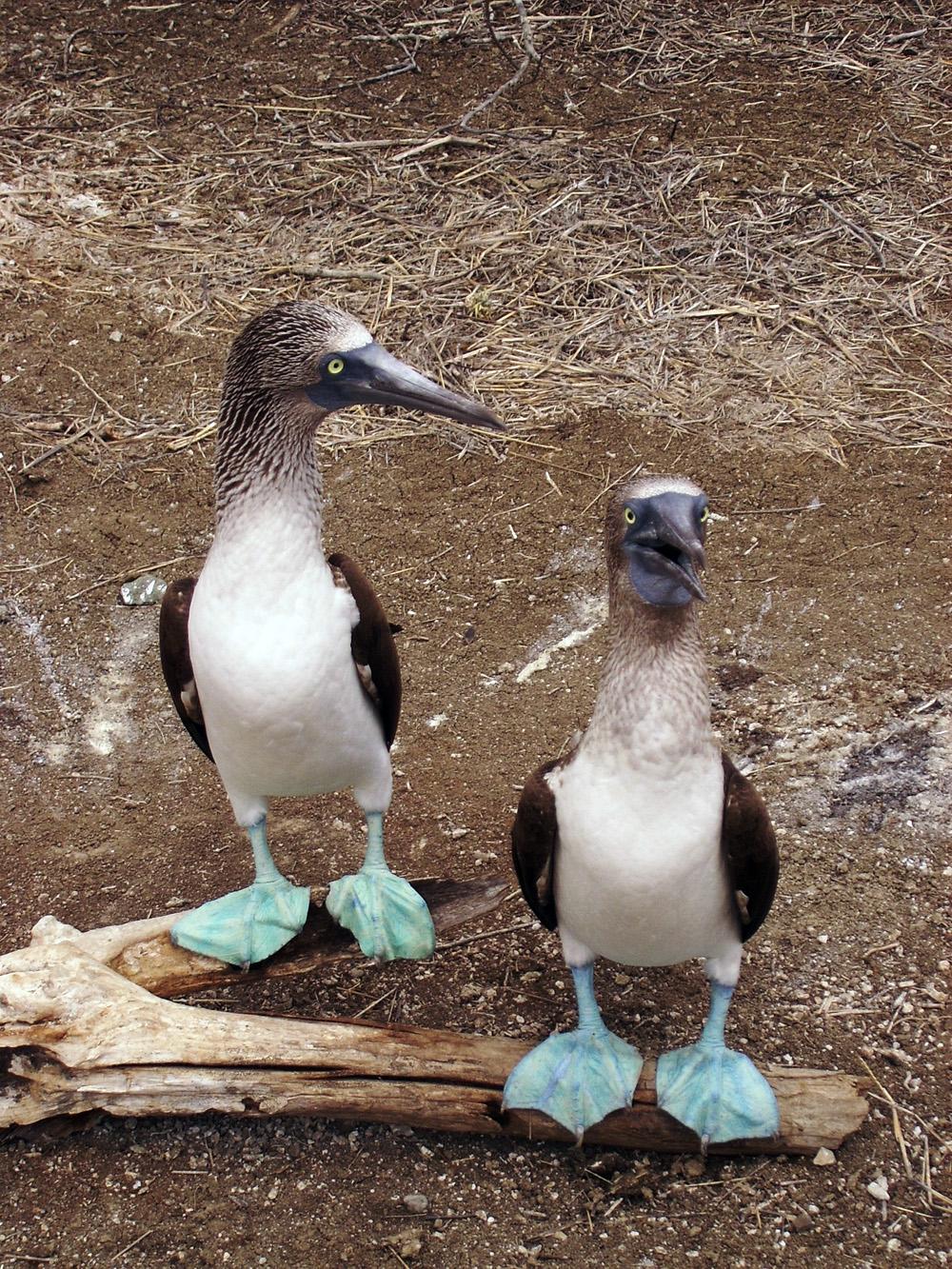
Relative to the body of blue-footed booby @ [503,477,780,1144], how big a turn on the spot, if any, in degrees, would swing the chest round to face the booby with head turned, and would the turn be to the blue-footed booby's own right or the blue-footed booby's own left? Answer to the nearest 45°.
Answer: approximately 135° to the blue-footed booby's own right

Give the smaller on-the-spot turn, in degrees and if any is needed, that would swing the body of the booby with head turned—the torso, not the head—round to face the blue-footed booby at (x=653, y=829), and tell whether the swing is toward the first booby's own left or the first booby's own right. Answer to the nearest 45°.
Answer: approximately 45° to the first booby's own left

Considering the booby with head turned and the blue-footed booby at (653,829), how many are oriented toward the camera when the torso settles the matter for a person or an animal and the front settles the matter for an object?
2

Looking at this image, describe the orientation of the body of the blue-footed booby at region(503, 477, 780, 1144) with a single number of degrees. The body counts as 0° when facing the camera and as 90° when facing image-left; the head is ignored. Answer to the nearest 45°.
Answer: approximately 0°

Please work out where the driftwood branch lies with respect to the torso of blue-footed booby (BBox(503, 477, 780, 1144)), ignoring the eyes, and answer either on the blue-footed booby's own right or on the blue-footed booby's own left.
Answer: on the blue-footed booby's own right
